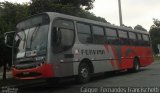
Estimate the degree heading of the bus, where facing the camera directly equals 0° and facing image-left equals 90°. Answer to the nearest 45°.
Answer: approximately 45°

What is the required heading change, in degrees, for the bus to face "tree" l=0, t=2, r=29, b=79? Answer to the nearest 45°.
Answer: approximately 90° to its right
